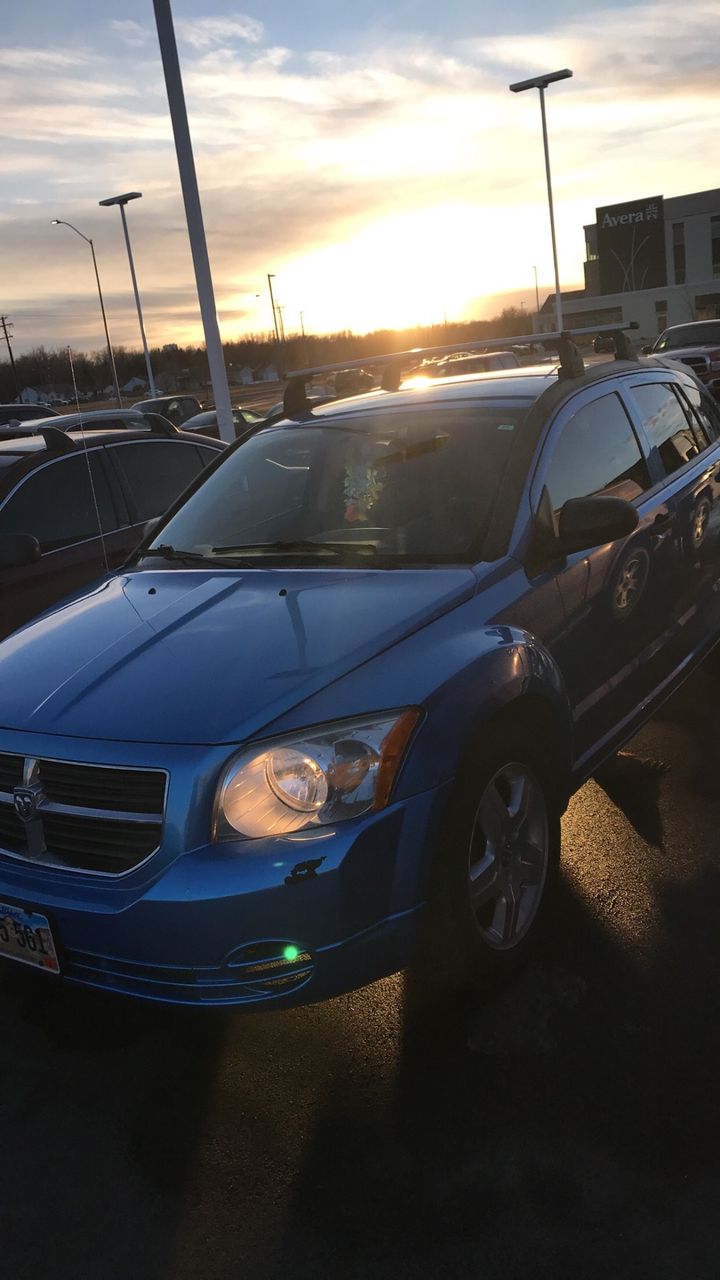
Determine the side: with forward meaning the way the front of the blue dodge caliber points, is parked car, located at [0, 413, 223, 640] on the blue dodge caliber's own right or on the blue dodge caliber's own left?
on the blue dodge caliber's own right

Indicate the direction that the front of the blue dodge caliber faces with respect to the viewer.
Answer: facing the viewer and to the left of the viewer

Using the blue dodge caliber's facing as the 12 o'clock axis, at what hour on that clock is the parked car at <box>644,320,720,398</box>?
The parked car is roughly at 5 o'clock from the blue dodge caliber.

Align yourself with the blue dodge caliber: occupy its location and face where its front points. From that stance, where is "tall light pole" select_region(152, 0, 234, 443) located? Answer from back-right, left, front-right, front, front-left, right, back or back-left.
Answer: back-right

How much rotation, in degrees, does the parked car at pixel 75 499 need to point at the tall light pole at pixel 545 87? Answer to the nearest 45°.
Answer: approximately 180°

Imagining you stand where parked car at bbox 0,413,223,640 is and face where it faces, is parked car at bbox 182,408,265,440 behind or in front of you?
behind

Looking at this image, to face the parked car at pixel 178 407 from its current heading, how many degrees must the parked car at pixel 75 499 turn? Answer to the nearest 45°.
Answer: approximately 135° to its right

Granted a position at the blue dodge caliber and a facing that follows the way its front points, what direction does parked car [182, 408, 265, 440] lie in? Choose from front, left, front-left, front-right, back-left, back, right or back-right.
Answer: back-right

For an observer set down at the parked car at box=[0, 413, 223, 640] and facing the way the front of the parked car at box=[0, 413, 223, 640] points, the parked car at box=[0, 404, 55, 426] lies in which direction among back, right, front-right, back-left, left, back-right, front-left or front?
back-right

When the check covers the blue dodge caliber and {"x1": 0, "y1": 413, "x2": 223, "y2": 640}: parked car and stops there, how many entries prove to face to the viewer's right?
0

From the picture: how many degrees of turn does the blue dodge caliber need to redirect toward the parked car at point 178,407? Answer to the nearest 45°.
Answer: approximately 135° to its right
